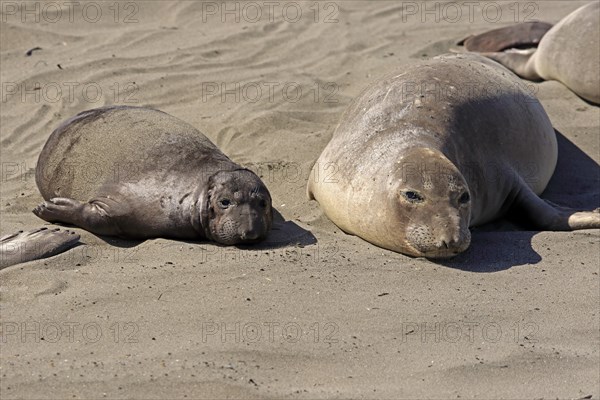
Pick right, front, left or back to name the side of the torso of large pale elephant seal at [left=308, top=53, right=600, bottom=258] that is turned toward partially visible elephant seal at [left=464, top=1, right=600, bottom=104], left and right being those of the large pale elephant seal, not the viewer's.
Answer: back

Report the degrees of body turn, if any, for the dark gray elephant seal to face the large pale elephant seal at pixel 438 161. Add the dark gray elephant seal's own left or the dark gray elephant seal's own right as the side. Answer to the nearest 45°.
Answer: approximately 45° to the dark gray elephant seal's own left

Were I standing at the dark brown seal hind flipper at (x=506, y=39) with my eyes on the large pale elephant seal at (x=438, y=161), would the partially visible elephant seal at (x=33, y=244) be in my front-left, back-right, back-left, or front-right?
front-right

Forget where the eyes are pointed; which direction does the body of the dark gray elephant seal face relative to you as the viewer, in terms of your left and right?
facing the viewer and to the right of the viewer

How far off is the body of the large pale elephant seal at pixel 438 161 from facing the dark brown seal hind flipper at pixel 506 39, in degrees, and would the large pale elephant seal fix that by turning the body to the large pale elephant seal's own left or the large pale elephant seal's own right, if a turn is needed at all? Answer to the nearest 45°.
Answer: approximately 180°

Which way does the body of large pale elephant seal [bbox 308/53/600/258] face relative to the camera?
toward the camera

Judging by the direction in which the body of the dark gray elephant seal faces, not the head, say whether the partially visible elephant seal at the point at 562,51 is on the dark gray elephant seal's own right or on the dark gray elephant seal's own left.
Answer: on the dark gray elephant seal's own left

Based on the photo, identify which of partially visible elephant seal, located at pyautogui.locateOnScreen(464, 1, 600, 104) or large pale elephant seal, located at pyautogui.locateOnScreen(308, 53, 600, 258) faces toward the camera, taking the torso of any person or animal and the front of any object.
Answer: the large pale elephant seal

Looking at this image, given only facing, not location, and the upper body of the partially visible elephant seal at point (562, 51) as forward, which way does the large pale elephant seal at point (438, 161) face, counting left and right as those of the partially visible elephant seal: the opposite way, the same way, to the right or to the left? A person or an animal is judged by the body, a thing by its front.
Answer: to the right

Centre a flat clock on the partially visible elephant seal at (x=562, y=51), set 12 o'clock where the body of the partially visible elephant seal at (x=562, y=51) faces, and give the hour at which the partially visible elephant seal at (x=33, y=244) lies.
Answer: the partially visible elephant seal at (x=33, y=244) is roughly at 4 o'clock from the partially visible elephant seal at (x=562, y=51).

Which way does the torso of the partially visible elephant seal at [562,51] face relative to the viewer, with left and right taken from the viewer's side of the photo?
facing to the right of the viewer

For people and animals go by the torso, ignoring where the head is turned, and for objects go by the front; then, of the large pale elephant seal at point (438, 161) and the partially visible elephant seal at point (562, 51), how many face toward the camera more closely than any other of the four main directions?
1

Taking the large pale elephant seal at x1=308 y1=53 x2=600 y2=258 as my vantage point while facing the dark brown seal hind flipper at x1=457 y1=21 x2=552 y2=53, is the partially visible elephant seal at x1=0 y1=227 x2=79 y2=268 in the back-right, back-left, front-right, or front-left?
back-left
